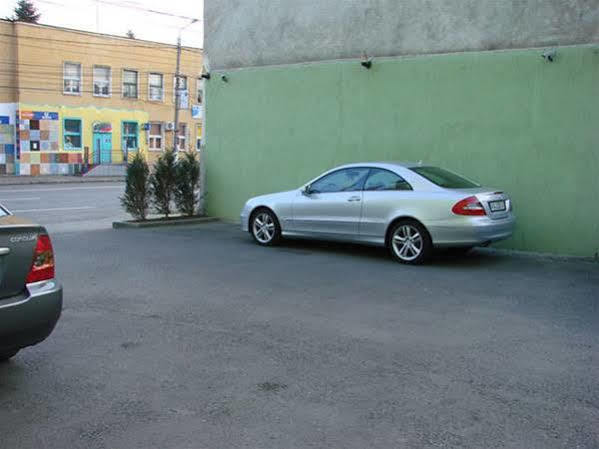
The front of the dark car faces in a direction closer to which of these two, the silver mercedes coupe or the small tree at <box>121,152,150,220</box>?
the small tree

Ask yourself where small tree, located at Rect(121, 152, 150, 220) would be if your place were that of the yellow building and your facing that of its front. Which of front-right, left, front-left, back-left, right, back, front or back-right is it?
front-right

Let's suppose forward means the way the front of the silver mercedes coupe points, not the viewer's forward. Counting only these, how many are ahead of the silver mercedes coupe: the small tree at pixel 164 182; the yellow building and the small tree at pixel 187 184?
3

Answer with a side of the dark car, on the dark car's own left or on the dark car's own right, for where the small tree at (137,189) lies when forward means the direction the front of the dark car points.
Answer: on the dark car's own right

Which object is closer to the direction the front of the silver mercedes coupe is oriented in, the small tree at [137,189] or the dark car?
the small tree

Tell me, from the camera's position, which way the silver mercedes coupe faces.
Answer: facing away from the viewer and to the left of the viewer

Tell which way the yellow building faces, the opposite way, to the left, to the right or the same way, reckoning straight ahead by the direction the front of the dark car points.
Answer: the opposite way

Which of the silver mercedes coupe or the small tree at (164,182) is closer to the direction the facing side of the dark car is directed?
the small tree

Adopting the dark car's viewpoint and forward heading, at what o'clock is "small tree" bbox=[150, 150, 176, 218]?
The small tree is roughly at 2 o'clock from the dark car.

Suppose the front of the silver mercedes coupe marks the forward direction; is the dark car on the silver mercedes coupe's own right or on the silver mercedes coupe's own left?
on the silver mercedes coupe's own left

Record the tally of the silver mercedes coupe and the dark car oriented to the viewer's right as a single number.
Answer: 0

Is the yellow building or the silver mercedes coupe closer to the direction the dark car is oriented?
the yellow building

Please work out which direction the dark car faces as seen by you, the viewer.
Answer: facing away from the viewer and to the left of the viewer
